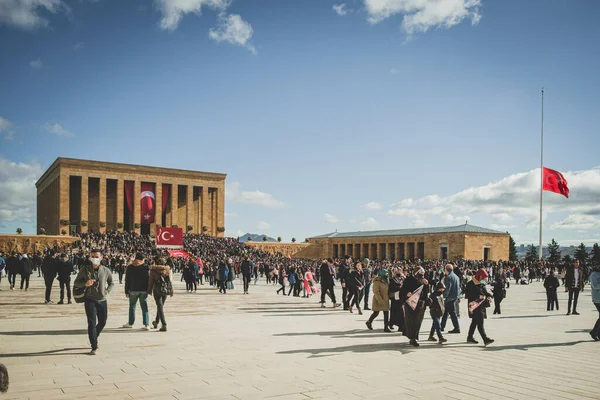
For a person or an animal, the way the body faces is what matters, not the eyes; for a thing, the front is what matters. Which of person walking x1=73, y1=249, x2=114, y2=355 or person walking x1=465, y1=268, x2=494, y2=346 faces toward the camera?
person walking x1=73, y1=249, x2=114, y2=355

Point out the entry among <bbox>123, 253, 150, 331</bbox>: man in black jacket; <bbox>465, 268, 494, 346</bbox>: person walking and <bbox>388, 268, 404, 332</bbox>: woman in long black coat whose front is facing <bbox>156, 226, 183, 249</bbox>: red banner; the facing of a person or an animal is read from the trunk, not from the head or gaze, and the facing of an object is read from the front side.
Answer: the man in black jacket

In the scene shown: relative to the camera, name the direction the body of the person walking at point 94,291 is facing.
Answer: toward the camera

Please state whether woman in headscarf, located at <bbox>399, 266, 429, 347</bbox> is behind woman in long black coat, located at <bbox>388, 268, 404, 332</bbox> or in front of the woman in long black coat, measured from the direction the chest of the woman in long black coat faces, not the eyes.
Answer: in front

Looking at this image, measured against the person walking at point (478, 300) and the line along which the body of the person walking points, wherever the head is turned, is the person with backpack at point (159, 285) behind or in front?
behind

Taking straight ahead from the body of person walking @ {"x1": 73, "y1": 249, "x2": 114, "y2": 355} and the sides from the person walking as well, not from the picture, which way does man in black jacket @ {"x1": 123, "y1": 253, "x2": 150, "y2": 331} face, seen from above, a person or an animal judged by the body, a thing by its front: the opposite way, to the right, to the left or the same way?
the opposite way

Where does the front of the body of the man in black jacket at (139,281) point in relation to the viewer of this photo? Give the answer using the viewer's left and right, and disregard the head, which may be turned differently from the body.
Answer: facing away from the viewer

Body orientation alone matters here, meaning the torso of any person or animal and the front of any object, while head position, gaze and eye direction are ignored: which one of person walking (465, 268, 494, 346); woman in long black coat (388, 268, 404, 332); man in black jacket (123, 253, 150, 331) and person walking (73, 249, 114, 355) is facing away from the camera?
the man in black jacket
